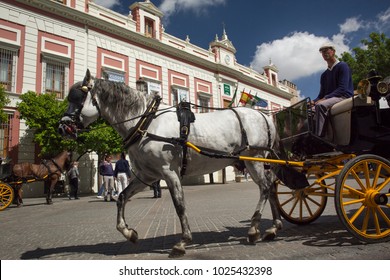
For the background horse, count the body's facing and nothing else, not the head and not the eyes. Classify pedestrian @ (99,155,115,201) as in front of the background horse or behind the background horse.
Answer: in front

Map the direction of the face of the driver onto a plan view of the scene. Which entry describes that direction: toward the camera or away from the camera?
toward the camera

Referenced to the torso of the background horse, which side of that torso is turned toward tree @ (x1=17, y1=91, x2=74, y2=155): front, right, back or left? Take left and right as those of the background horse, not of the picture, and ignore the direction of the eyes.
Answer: left

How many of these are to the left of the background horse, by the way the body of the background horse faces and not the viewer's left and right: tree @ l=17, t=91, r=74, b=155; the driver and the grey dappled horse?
1

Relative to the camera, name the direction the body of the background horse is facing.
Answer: to the viewer's right

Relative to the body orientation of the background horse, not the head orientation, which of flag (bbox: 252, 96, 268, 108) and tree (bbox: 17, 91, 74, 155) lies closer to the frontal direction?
the flag

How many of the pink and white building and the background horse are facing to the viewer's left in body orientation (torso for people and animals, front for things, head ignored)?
0

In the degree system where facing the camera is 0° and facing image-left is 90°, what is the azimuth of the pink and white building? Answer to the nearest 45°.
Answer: approximately 315°

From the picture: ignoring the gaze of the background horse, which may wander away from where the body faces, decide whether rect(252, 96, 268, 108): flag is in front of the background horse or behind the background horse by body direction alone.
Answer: in front
